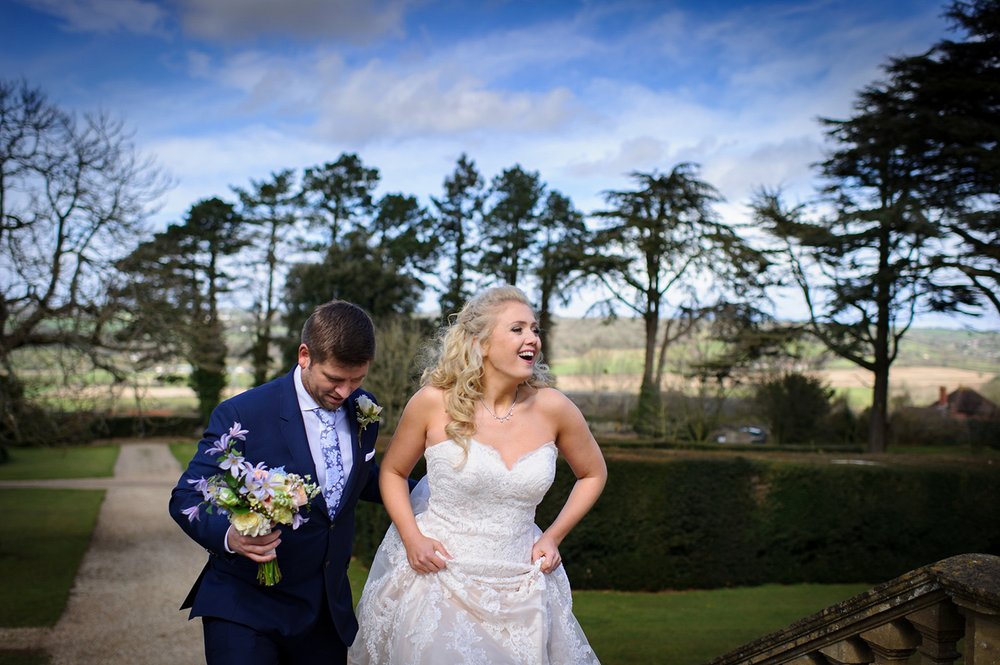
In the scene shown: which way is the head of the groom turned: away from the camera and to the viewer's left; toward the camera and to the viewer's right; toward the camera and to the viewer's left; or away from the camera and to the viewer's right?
toward the camera and to the viewer's right

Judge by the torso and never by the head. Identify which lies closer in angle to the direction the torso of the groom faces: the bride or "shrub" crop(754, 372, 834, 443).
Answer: the bride

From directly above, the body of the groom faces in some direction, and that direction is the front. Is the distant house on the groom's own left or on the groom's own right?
on the groom's own left

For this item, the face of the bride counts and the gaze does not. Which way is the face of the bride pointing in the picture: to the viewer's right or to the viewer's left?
to the viewer's right

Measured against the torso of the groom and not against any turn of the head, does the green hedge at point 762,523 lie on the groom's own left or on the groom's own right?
on the groom's own left

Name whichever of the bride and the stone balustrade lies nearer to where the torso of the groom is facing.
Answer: the stone balustrade

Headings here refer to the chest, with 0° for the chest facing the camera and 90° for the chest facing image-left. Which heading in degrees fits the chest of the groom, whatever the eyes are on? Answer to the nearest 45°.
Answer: approximately 315°

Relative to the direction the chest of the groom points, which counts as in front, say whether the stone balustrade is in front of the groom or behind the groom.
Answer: in front
